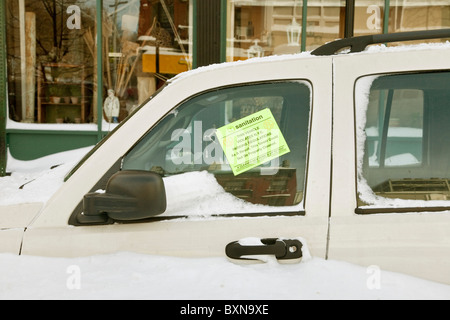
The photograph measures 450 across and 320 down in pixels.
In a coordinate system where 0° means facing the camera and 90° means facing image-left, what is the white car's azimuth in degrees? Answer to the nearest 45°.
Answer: approximately 90°
